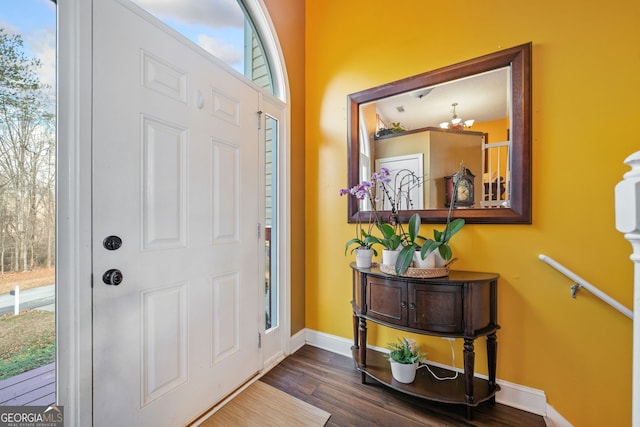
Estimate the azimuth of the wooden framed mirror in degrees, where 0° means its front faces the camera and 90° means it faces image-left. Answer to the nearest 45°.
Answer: approximately 45°

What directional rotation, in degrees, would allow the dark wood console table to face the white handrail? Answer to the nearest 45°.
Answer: approximately 135° to its left

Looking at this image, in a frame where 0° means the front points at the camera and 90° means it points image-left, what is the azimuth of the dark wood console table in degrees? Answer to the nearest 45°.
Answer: approximately 45°
